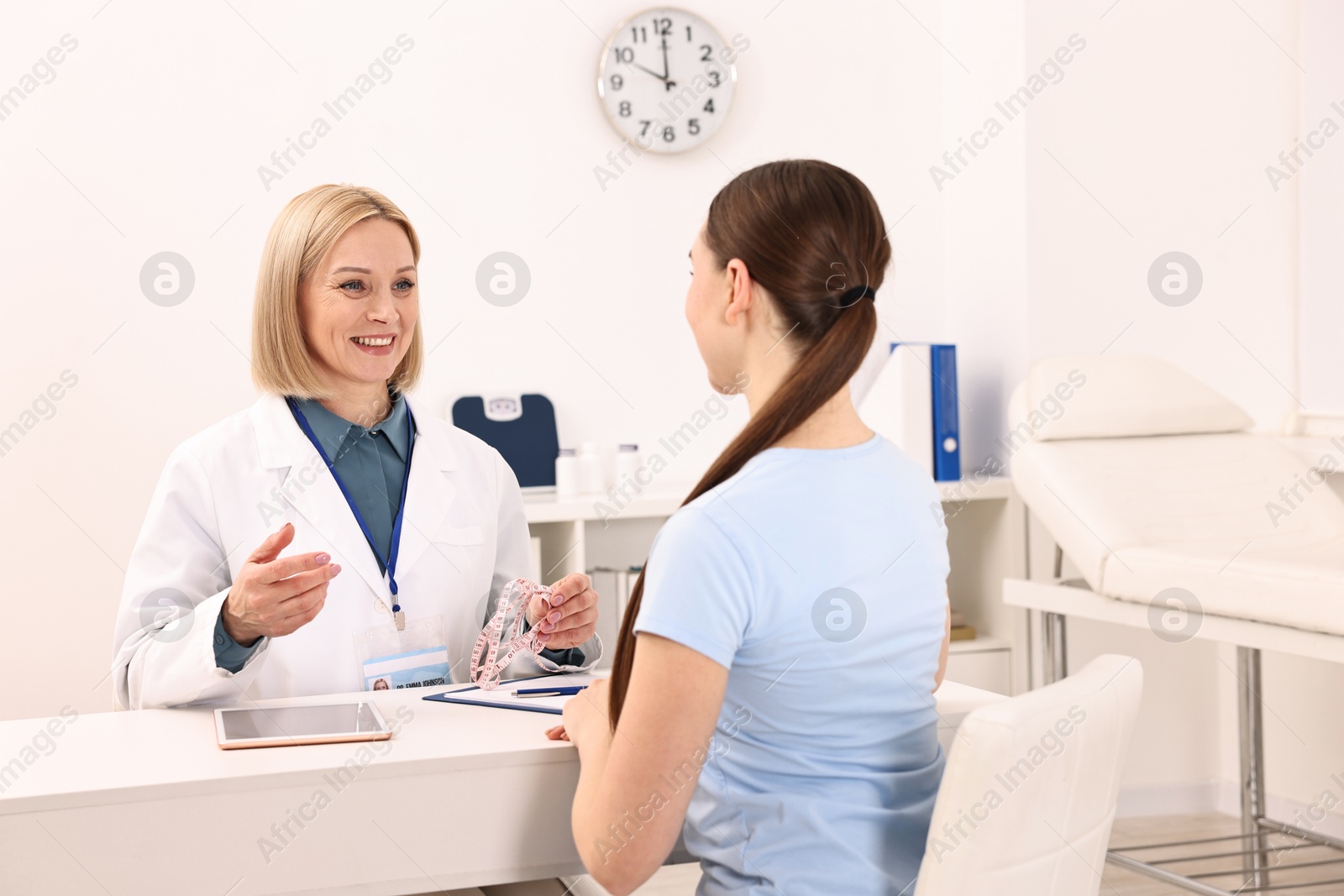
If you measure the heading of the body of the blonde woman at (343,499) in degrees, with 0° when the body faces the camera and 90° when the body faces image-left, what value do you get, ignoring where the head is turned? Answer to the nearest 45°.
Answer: approximately 315°

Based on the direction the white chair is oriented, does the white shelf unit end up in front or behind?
in front

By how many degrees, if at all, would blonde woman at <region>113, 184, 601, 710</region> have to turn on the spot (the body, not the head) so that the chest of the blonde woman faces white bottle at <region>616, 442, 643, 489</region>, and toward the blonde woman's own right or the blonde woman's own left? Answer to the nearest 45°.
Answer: approximately 90° to the blonde woman's own left

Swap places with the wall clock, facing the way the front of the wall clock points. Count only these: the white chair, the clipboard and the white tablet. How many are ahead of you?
3

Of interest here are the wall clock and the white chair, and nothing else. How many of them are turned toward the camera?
1

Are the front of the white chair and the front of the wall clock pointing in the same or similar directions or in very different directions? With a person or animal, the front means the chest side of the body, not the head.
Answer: very different directions

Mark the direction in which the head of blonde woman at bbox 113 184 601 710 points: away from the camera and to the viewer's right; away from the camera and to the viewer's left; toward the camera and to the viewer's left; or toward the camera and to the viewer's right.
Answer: toward the camera and to the viewer's right

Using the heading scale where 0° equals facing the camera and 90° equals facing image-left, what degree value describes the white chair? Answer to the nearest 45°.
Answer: approximately 135°

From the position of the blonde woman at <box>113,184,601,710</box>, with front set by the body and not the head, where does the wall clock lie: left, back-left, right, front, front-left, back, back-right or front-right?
left

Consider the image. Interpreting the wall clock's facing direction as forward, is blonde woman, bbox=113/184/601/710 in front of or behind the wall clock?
in front

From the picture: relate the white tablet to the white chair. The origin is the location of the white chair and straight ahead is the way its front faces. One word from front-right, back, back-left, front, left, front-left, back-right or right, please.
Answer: front-left
